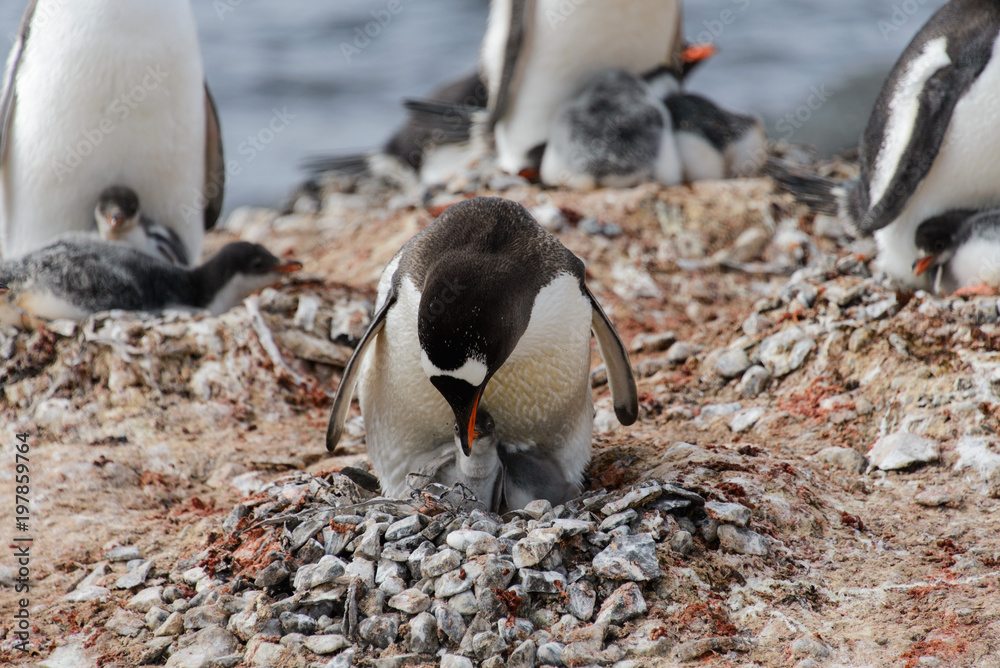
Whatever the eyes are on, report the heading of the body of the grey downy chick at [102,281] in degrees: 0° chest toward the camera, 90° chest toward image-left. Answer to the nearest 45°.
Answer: approximately 270°

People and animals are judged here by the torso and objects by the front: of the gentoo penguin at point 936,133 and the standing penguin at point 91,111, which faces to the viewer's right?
the gentoo penguin

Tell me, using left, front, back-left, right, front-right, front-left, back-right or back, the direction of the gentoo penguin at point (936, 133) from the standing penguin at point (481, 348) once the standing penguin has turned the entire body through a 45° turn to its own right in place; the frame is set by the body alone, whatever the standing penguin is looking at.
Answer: back

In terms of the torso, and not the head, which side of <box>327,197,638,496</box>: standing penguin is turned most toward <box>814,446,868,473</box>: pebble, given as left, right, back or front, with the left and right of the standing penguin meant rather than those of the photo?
left

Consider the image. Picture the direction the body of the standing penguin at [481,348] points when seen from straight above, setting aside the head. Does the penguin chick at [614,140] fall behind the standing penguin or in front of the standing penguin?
behind

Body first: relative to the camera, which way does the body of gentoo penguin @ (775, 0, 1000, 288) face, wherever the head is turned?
to the viewer's right

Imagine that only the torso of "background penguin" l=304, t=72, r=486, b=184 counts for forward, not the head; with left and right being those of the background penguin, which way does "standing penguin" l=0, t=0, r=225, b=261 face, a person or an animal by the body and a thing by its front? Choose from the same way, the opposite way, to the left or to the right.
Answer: to the right

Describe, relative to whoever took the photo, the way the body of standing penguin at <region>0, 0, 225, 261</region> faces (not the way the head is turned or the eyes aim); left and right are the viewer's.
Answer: facing the viewer

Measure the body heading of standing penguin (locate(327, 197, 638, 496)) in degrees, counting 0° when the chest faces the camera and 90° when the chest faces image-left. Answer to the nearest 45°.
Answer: approximately 0°

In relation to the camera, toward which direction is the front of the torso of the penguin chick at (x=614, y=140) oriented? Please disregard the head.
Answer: away from the camera

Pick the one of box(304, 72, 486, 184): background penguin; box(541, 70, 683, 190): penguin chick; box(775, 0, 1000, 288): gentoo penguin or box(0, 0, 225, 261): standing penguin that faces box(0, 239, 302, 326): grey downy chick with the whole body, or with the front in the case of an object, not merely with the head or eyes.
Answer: the standing penguin
